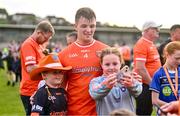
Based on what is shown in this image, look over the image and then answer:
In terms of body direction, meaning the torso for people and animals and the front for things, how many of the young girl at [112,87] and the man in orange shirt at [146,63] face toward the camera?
1

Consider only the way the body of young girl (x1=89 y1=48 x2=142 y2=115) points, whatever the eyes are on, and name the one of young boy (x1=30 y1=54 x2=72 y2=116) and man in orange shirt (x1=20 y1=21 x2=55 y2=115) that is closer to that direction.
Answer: the young boy

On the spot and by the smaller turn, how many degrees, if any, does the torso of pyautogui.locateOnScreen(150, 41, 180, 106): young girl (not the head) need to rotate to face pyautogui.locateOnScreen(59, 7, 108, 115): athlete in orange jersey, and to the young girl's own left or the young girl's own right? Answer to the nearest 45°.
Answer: approximately 90° to the young girl's own right
